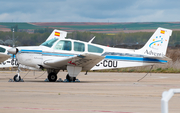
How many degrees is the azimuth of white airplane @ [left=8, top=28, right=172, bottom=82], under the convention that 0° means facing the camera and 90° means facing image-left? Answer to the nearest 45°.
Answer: approximately 90°
